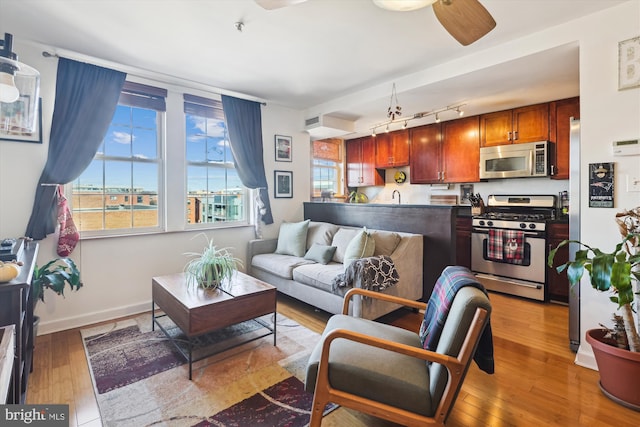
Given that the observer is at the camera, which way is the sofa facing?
facing the viewer and to the left of the viewer

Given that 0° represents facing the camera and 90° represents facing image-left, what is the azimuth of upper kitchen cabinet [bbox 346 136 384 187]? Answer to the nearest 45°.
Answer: approximately 45°

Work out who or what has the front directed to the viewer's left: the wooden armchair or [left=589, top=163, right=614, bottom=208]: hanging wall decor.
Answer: the wooden armchair

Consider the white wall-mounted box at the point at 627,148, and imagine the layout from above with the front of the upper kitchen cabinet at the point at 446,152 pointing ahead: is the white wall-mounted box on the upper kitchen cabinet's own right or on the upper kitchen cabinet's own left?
on the upper kitchen cabinet's own left

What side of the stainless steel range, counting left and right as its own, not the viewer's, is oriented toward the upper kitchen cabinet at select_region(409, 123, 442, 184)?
right

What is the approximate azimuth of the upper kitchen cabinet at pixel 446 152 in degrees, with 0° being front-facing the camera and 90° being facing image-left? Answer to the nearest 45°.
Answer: approximately 45°

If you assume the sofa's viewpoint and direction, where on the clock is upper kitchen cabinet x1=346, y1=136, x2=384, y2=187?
The upper kitchen cabinet is roughly at 5 o'clock from the sofa.

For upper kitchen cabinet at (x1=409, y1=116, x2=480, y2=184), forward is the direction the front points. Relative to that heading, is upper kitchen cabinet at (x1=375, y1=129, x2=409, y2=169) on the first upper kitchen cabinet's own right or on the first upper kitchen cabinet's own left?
on the first upper kitchen cabinet's own right

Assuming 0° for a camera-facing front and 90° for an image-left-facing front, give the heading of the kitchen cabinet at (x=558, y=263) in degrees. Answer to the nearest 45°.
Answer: approximately 45°
